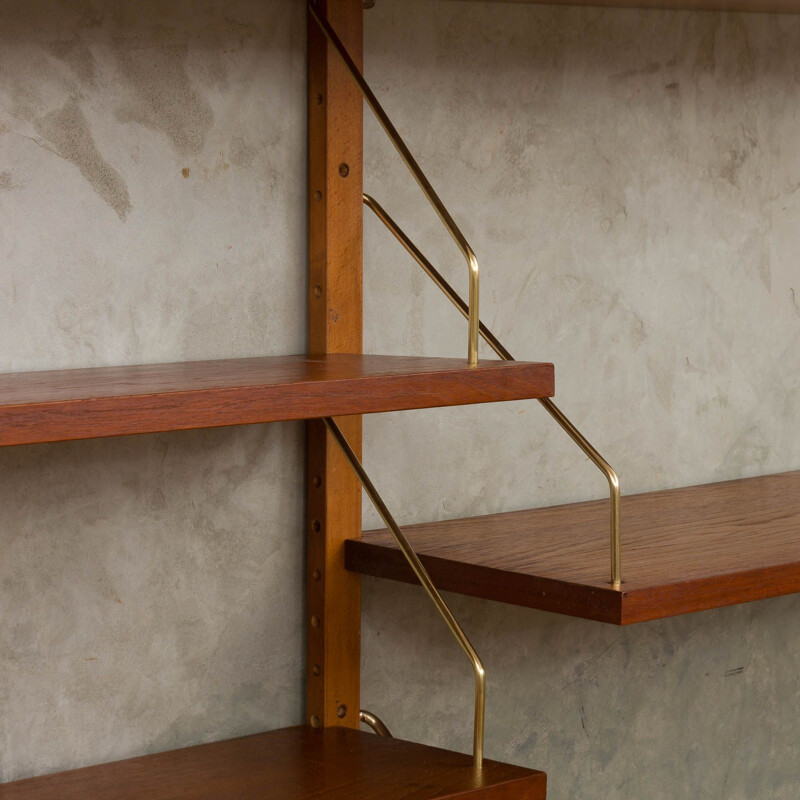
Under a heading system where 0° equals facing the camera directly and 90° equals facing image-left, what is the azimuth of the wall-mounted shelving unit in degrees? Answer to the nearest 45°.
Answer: approximately 315°
